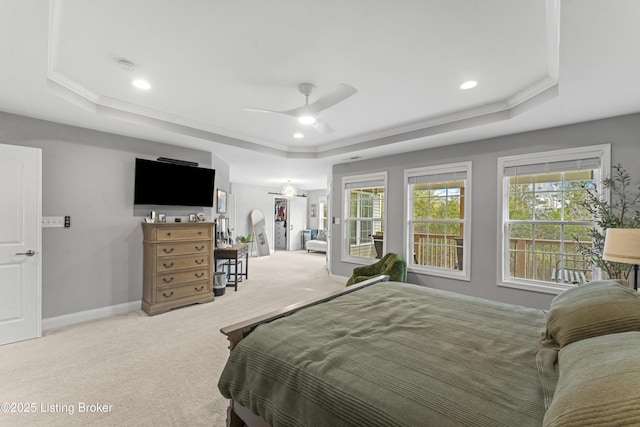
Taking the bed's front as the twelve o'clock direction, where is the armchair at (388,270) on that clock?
The armchair is roughly at 1 o'clock from the bed.

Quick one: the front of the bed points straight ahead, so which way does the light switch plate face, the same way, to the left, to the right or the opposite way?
the opposite way

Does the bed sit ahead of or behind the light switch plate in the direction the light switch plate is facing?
ahead

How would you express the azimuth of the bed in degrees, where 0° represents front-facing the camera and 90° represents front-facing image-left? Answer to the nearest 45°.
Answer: approximately 135°

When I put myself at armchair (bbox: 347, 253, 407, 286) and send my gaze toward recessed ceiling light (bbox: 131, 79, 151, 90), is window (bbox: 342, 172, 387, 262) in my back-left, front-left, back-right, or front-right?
back-right

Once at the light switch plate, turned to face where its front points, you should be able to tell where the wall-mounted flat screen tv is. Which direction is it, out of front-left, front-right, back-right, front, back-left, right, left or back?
left

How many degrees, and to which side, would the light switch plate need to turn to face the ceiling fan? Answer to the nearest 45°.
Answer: approximately 45° to its left

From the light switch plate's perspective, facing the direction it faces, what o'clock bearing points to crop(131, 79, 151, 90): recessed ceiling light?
The recessed ceiling light is roughly at 11 o'clock from the light switch plate.

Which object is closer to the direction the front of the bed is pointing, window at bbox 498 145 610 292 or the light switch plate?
the light switch plate

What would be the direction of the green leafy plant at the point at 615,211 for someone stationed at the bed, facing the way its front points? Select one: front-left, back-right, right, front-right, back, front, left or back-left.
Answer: right
